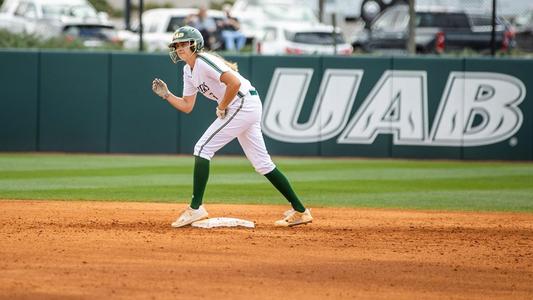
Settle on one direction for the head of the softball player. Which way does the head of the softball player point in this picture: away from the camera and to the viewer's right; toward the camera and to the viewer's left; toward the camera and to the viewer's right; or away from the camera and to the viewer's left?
toward the camera and to the viewer's left

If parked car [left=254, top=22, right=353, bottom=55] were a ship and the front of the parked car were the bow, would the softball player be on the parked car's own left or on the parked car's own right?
on the parked car's own left

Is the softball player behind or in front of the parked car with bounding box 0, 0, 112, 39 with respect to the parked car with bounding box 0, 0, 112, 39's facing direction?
in front

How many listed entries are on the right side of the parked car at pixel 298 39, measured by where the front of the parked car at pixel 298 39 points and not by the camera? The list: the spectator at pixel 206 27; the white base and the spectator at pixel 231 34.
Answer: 0

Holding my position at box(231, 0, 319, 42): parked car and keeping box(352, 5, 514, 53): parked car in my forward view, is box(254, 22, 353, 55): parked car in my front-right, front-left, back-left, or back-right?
front-right

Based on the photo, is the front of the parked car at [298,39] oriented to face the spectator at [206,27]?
no

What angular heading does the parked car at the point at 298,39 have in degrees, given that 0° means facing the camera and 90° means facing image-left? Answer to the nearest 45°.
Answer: approximately 135°

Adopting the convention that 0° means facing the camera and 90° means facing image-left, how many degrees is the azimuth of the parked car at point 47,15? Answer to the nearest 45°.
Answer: approximately 315°
